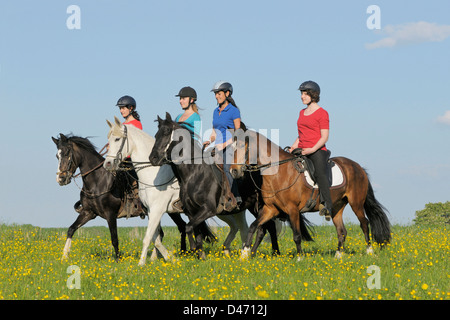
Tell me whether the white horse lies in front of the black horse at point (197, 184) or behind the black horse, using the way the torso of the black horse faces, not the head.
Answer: in front

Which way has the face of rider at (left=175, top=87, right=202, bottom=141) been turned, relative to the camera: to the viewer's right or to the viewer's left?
to the viewer's left

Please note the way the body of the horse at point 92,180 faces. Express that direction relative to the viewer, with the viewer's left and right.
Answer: facing the viewer and to the left of the viewer

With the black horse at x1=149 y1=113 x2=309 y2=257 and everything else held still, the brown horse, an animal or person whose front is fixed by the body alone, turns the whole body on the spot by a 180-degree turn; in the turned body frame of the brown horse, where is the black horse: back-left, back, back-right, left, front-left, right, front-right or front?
back

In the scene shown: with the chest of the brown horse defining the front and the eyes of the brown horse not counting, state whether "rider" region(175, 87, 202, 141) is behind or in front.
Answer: in front

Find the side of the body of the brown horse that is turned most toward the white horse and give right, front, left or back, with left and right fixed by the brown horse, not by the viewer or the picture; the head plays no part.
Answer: front

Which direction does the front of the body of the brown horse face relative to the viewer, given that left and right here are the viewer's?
facing to the left of the viewer

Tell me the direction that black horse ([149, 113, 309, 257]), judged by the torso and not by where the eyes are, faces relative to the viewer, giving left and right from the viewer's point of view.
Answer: facing to the left of the viewer

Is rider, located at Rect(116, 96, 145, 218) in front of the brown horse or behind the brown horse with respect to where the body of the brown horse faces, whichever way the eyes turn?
in front

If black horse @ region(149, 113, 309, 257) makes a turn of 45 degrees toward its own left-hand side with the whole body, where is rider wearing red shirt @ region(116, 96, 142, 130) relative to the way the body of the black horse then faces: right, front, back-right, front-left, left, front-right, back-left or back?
right

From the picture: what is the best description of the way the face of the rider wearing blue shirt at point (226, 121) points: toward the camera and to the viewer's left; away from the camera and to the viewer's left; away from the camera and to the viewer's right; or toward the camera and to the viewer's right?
toward the camera and to the viewer's left
